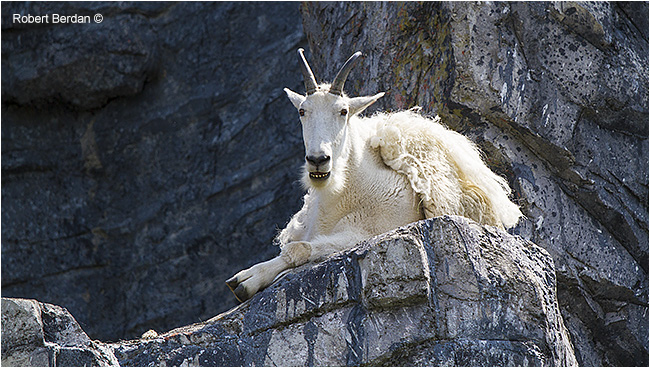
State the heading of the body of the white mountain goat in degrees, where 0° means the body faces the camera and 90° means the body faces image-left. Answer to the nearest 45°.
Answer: approximately 45°
